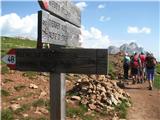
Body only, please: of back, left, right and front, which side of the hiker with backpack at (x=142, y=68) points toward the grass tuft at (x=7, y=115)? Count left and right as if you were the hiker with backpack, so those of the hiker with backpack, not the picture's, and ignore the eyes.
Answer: back

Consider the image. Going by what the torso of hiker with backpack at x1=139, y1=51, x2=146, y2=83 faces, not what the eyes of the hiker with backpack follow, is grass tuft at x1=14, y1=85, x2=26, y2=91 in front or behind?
behind

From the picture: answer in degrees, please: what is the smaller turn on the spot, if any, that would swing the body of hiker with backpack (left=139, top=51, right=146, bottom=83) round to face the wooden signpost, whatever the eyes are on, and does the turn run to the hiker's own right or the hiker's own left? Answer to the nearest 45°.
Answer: approximately 180°

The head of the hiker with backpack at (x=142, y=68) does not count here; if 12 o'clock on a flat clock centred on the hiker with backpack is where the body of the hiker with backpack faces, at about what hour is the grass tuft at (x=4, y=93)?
The grass tuft is roughly at 7 o'clock from the hiker with backpack.

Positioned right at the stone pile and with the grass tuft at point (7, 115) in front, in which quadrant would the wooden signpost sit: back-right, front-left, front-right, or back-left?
front-left

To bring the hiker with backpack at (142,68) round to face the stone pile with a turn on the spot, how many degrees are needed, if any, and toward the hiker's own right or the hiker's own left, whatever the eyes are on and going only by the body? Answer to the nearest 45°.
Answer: approximately 180°

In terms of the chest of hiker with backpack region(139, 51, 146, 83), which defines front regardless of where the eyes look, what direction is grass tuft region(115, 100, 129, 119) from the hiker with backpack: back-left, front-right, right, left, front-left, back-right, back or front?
back

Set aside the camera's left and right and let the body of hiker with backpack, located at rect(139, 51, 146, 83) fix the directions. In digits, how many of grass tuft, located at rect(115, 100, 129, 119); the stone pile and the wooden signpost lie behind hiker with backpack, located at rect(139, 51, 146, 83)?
3

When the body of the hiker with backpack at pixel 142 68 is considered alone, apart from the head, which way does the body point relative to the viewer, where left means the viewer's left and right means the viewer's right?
facing away from the viewer
